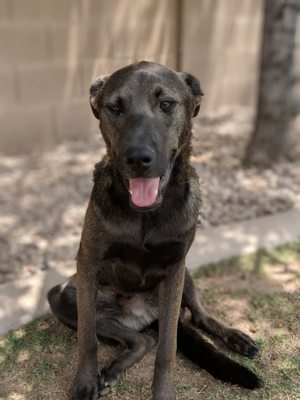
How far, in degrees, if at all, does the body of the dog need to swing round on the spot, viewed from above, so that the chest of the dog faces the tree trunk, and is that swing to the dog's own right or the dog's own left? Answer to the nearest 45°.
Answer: approximately 180°

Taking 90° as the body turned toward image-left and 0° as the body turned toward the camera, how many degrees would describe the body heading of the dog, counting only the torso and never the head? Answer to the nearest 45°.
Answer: approximately 0°
